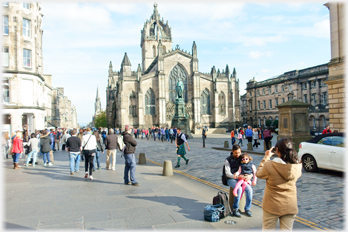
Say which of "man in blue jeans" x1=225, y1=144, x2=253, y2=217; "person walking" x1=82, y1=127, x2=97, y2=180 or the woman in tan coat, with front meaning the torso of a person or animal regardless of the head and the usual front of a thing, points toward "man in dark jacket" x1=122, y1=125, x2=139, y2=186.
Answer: the woman in tan coat

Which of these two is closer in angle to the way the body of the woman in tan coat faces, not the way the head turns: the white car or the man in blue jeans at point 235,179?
the man in blue jeans

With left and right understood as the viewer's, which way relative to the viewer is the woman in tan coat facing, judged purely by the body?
facing away from the viewer and to the left of the viewer

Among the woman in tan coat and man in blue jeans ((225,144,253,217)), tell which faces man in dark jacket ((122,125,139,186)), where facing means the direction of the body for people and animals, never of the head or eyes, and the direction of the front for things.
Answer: the woman in tan coat

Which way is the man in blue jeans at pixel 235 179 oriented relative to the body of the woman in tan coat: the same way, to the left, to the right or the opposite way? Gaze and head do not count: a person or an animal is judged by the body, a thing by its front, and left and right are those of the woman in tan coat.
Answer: the opposite way
